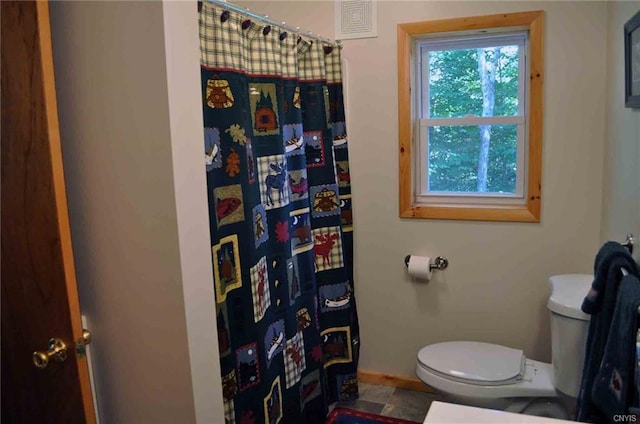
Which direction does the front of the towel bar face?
to the viewer's left

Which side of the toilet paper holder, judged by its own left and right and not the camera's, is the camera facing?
front

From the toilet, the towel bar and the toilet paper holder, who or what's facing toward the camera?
the toilet paper holder

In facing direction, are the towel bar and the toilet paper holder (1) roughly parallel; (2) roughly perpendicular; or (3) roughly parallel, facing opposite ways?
roughly perpendicular

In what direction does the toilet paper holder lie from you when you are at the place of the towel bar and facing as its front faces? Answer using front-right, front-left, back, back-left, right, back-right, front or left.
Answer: front-right

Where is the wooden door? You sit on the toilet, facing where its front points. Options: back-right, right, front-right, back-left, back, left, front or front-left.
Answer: front-left

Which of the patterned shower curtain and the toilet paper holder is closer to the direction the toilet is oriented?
the patterned shower curtain

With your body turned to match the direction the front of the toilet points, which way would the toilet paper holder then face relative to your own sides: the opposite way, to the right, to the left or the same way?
to the left

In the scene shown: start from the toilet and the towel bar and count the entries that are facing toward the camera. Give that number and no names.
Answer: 0

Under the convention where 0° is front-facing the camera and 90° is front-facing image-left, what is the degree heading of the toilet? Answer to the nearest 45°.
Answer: approximately 90°
